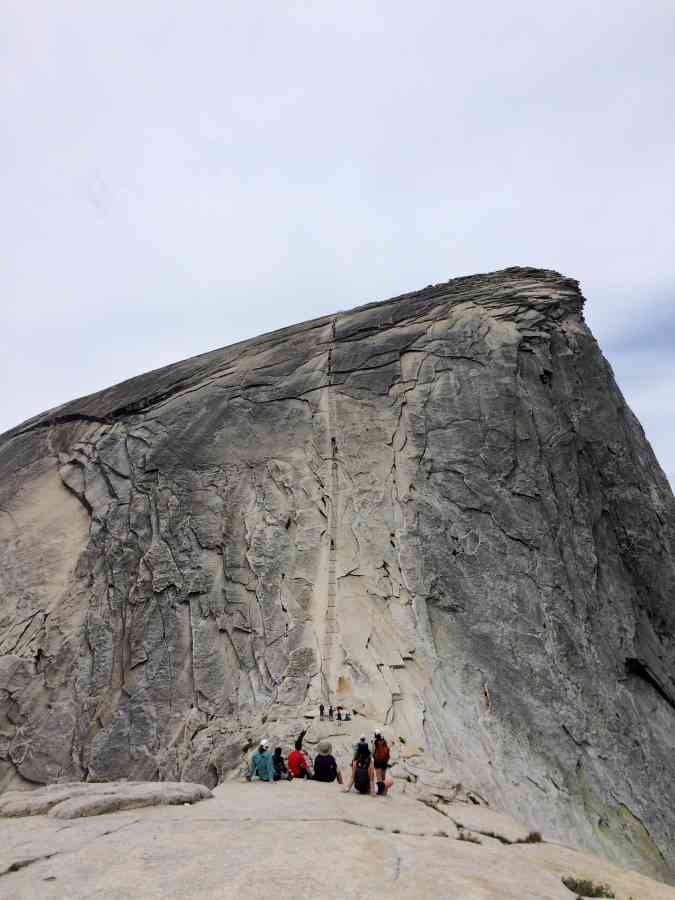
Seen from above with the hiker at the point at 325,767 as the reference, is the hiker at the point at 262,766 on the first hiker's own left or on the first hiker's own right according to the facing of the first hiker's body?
on the first hiker's own left

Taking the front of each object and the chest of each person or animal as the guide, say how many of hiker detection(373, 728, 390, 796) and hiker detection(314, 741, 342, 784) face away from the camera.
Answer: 2

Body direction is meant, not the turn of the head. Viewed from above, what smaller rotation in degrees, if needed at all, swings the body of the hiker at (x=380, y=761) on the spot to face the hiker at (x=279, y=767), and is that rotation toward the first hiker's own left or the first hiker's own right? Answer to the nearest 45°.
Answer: approximately 45° to the first hiker's own left

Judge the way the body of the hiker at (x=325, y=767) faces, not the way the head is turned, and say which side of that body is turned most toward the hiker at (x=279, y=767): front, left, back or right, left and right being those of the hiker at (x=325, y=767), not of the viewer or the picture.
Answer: left

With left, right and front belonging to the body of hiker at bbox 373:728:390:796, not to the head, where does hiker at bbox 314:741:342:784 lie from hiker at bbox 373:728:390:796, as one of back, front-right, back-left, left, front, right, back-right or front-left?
front-left

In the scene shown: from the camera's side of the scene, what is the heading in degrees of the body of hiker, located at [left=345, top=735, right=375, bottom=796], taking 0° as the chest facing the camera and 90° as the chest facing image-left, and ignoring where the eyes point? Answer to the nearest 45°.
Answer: approximately 180°

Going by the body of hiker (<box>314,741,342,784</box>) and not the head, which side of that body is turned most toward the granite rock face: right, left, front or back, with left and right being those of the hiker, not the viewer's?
front

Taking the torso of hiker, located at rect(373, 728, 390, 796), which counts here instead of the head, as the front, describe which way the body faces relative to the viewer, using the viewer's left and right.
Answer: facing away from the viewer

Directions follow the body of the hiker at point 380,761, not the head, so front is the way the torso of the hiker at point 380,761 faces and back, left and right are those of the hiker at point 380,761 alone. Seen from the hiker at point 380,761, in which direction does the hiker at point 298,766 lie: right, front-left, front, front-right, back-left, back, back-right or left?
front-left

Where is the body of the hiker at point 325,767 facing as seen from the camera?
away from the camera
